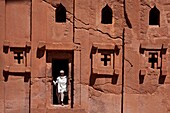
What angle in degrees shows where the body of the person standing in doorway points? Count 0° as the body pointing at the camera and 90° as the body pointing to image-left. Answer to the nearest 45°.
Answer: approximately 0°
